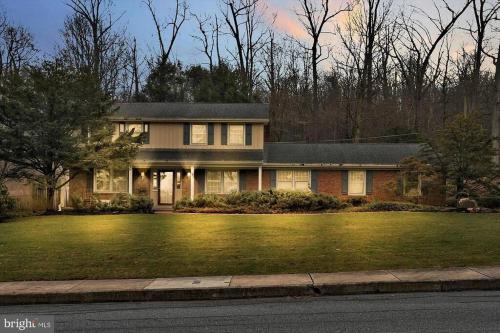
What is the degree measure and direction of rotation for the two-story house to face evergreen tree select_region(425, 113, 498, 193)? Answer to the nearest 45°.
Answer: approximately 45° to its left

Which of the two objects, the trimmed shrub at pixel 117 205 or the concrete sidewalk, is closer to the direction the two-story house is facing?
the concrete sidewalk

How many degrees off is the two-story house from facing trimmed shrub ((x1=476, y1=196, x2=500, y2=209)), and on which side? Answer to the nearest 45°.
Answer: approximately 45° to its left

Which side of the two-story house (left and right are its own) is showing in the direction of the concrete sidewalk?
front

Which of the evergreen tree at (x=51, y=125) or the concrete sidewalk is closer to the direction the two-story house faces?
the concrete sidewalk

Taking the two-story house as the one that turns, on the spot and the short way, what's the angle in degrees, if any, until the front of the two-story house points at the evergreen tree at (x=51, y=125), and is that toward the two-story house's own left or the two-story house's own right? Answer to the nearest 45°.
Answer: approximately 45° to the two-story house's own right

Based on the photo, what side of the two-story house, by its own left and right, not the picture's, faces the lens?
front

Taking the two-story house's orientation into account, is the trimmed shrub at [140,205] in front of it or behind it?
in front

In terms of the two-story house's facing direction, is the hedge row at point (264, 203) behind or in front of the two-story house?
in front

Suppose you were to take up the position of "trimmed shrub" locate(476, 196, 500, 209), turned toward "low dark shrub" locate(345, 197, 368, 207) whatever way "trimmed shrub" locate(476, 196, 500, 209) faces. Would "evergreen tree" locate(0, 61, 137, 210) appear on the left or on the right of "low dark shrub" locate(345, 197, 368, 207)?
left
